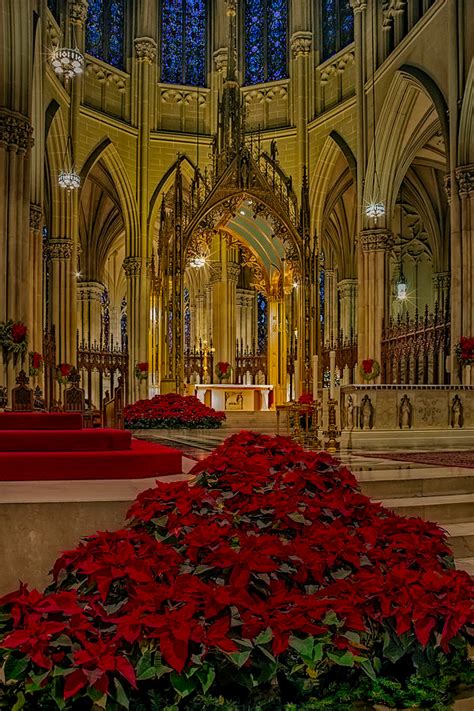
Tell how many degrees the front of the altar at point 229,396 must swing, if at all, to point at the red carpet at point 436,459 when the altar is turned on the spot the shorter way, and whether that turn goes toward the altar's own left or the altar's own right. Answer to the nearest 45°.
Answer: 0° — it already faces it

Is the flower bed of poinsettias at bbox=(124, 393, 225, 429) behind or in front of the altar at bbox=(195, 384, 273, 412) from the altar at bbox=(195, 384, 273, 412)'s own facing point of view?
in front

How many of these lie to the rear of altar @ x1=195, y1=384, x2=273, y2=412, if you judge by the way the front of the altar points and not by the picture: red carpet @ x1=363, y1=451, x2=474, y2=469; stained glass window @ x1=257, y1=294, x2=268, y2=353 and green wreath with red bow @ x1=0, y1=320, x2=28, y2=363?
1

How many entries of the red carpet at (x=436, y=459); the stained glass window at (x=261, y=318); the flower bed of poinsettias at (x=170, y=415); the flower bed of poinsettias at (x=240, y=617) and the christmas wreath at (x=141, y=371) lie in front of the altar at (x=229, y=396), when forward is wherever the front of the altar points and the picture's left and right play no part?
3

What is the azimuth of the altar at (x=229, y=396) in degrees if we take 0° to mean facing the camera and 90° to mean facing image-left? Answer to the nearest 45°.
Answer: approximately 0°

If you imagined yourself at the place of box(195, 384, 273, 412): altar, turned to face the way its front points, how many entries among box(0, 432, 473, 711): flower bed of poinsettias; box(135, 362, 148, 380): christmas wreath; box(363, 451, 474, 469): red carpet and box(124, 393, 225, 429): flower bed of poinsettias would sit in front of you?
3

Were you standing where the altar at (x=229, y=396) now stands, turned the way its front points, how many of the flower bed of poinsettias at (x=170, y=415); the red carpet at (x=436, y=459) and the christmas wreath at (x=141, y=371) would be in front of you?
2
